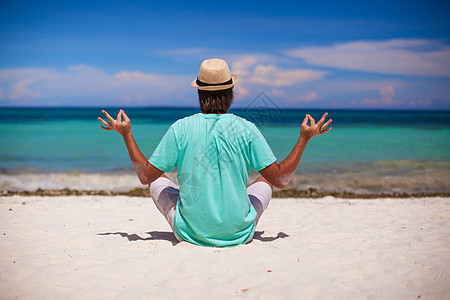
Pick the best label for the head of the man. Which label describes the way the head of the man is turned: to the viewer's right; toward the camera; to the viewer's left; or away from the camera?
away from the camera

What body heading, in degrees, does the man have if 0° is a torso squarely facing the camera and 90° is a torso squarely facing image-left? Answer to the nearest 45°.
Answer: approximately 180°
